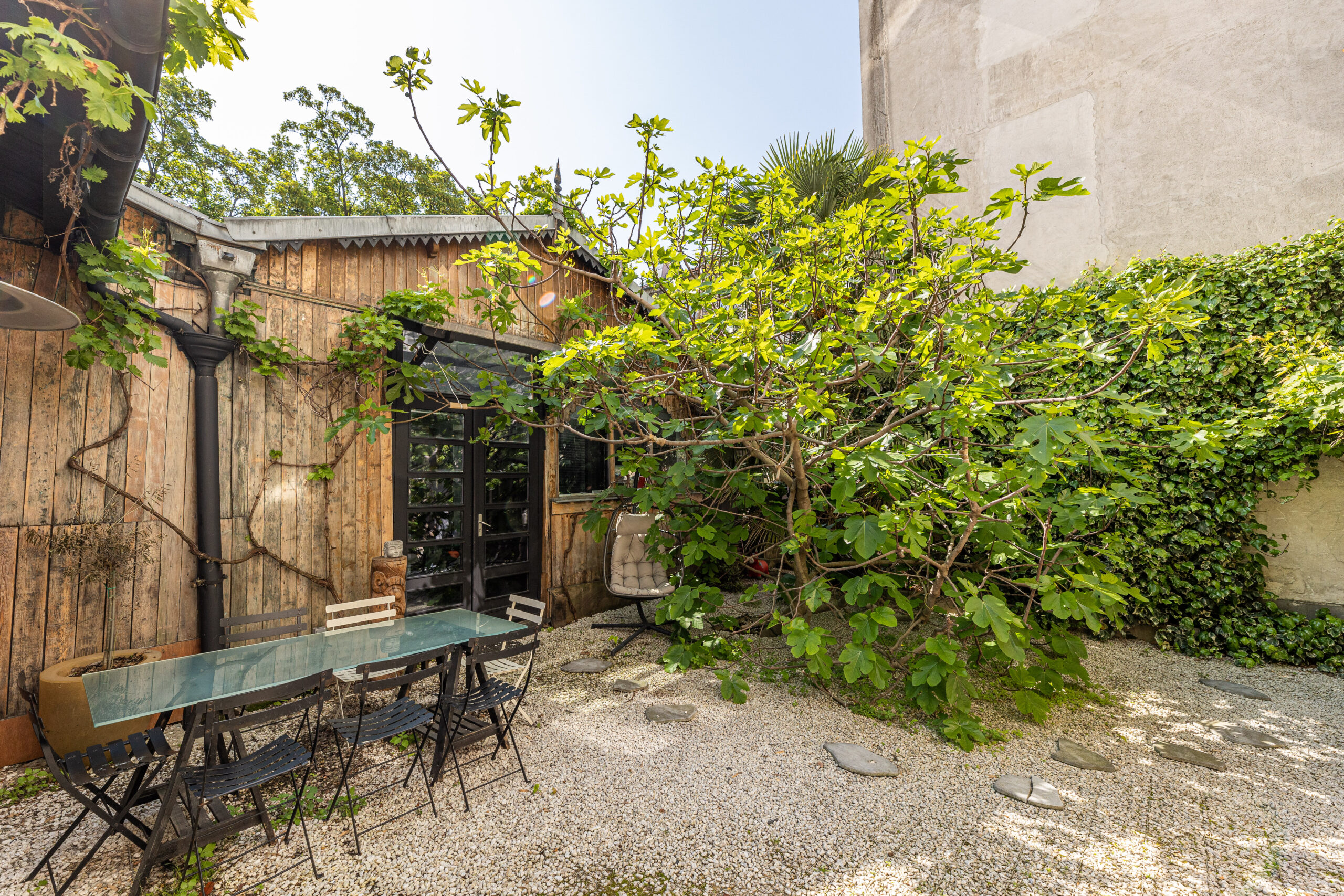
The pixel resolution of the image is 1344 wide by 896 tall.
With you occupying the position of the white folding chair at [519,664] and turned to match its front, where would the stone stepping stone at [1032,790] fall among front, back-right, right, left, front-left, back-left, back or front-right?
left

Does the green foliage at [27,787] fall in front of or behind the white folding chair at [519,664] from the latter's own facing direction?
in front

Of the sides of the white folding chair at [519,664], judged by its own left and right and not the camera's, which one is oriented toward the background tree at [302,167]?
right

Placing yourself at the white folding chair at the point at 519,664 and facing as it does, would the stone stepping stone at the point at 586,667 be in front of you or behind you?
behind

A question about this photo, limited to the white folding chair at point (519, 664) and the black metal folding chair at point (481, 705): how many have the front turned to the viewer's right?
0

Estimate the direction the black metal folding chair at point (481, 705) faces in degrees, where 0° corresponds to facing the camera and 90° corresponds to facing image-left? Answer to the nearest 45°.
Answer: approximately 135°

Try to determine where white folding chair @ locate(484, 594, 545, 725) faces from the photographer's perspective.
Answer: facing the viewer and to the left of the viewer

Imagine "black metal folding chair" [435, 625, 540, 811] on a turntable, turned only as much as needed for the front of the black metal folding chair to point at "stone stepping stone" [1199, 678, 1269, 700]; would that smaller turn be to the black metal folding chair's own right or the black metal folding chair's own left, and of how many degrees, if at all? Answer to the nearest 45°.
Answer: approximately 135° to the black metal folding chair's own right

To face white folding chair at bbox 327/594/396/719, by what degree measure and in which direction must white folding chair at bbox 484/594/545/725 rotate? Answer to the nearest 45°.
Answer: approximately 45° to its right

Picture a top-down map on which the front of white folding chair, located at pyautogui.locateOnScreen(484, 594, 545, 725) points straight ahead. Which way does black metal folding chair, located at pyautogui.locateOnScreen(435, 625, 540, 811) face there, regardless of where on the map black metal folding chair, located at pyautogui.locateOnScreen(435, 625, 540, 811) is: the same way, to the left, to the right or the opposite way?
to the right

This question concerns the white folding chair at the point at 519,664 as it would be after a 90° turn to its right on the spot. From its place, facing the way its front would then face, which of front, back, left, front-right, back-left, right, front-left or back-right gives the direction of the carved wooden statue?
front

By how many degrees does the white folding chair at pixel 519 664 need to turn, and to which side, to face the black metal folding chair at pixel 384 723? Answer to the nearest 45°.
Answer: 0° — it already faces it
